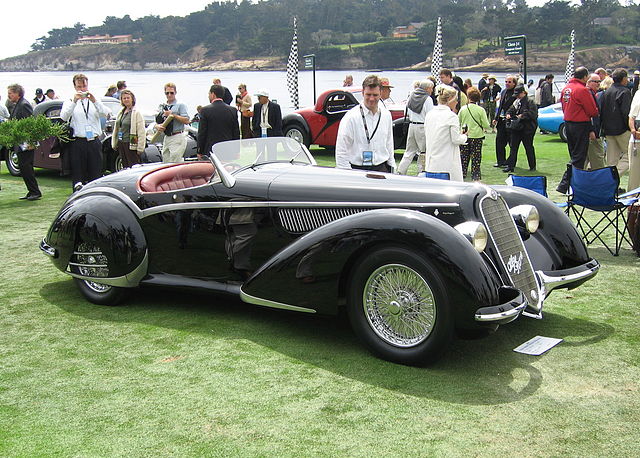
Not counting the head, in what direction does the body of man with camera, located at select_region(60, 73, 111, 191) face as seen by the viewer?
toward the camera

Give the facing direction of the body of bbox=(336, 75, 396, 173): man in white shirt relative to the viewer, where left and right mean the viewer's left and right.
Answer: facing the viewer

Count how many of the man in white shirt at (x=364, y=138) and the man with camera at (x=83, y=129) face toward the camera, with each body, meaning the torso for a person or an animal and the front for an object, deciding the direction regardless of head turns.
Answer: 2

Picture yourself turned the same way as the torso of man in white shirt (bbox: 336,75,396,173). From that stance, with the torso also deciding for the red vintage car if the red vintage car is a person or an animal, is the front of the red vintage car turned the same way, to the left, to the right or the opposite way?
to the left

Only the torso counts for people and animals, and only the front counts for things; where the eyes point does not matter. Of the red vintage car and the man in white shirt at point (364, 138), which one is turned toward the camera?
the man in white shirt

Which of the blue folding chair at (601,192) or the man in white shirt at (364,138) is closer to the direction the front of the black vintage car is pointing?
the blue folding chair

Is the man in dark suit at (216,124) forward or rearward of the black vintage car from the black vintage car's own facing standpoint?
rearward

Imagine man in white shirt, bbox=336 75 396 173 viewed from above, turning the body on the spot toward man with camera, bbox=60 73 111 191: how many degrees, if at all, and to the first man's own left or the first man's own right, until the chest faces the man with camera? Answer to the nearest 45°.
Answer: approximately 135° to the first man's own right

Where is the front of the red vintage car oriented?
to the viewer's right

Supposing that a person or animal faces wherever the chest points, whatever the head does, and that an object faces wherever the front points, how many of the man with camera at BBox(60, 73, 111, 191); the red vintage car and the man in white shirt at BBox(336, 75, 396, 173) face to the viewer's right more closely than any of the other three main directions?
1

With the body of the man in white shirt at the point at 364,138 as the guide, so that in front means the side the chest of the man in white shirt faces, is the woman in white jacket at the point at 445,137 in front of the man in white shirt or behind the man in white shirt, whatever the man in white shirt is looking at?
behind

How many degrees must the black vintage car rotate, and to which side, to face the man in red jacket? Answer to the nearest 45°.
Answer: approximately 90° to its left

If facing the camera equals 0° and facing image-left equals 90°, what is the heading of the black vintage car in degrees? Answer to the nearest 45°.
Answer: approximately 315°

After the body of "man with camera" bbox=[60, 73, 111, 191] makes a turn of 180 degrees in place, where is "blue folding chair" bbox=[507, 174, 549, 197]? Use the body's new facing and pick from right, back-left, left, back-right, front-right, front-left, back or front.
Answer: back-right
